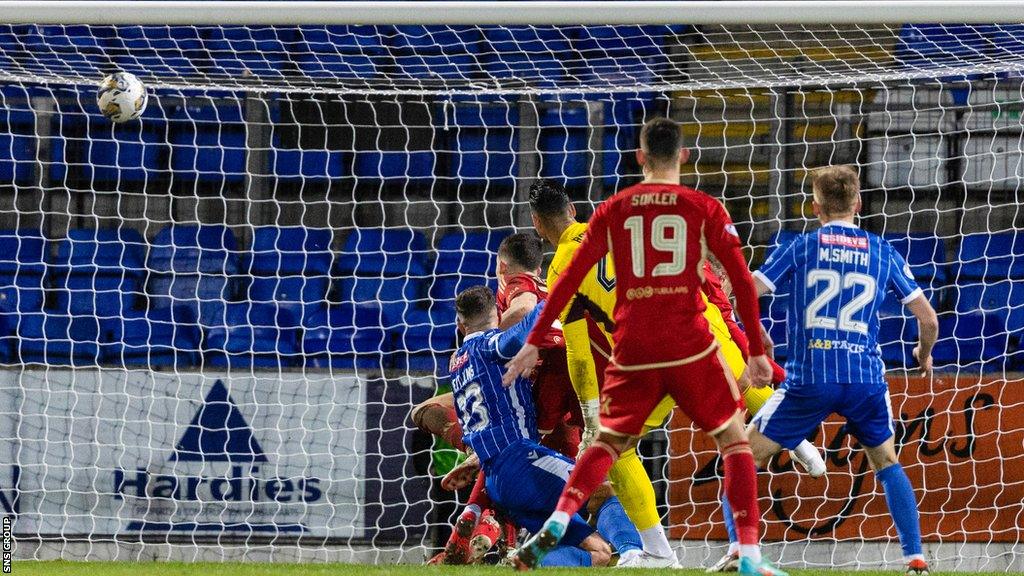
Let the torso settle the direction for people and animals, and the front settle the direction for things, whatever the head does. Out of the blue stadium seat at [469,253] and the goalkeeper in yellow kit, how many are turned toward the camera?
1

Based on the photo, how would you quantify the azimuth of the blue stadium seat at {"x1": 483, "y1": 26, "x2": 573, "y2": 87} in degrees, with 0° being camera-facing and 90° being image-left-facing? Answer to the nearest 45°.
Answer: approximately 0°

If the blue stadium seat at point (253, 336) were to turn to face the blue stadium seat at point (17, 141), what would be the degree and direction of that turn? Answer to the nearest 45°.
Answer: approximately 135° to its right

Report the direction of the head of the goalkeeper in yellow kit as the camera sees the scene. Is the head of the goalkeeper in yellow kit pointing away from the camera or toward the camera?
away from the camera

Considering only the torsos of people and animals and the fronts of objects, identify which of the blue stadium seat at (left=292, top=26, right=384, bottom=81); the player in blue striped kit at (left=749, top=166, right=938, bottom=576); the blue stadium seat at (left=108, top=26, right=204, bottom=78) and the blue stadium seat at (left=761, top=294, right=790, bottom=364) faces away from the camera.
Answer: the player in blue striped kit

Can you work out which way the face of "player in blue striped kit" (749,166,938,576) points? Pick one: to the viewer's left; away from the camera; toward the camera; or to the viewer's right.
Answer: away from the camera

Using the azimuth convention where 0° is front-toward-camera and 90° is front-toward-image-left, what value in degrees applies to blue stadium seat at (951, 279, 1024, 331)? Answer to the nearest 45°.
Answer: approximately 0°

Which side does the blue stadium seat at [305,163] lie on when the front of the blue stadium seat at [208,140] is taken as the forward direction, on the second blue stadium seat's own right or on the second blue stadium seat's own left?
on the second blue stadium seat's own left

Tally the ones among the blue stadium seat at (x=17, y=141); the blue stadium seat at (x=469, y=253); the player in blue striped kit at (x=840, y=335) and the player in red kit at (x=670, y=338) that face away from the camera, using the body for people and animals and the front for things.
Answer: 2

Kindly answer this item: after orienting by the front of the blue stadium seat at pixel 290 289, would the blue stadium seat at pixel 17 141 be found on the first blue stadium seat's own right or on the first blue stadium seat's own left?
on the first blue stadium seat's own right

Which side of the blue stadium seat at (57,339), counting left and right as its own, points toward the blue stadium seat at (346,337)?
left
